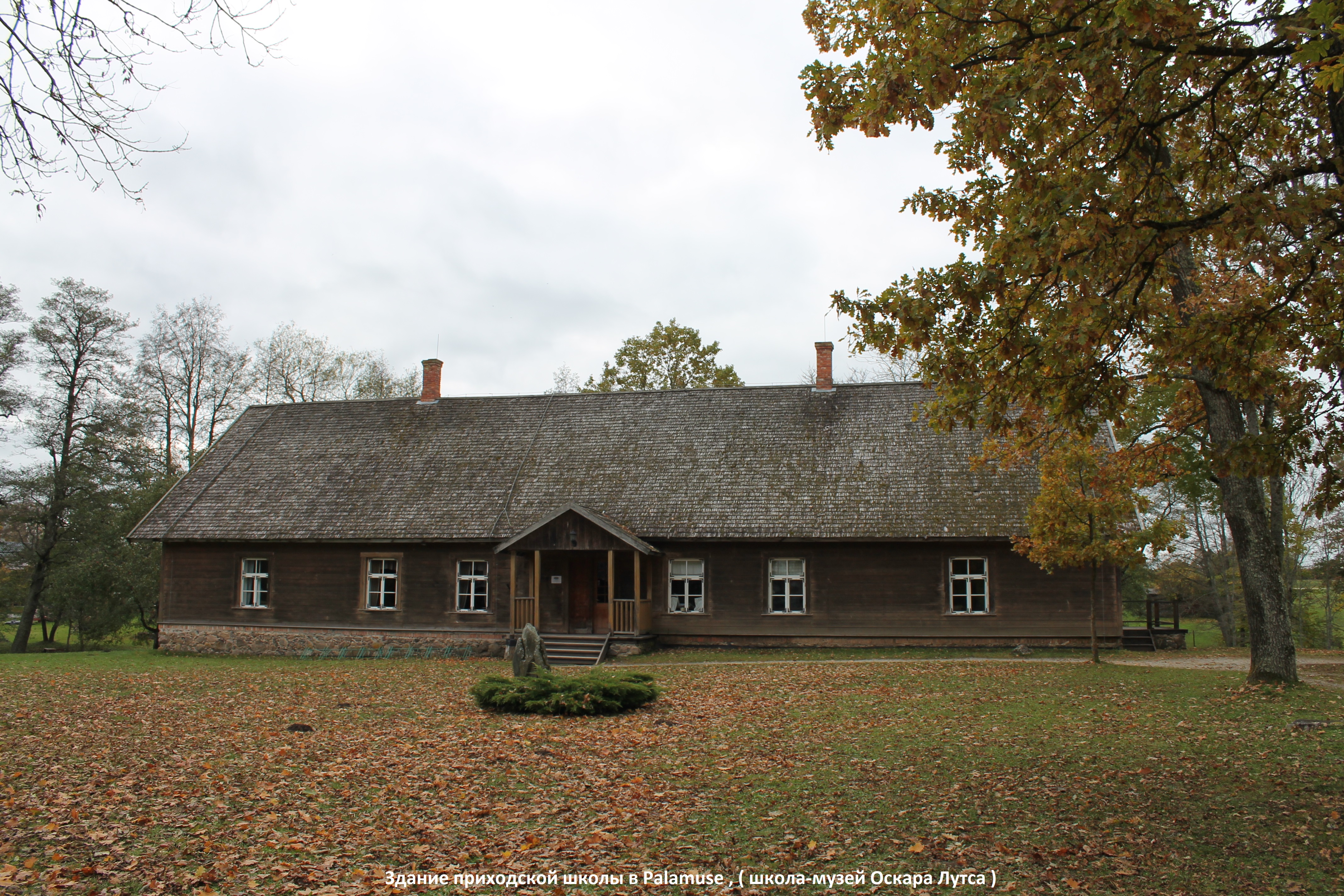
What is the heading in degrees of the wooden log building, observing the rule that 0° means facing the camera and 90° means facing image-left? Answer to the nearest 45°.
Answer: approximately 0°

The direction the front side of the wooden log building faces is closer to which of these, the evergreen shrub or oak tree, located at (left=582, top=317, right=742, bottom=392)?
the evergreen shrub

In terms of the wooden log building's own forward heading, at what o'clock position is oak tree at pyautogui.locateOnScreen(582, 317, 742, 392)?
The oak tree is roughly at 6 o'clock from the wooden log building.

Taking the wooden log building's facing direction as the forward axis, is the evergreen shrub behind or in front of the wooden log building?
in front

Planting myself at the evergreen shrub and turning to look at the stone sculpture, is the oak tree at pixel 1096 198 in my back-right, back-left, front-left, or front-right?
back-right
